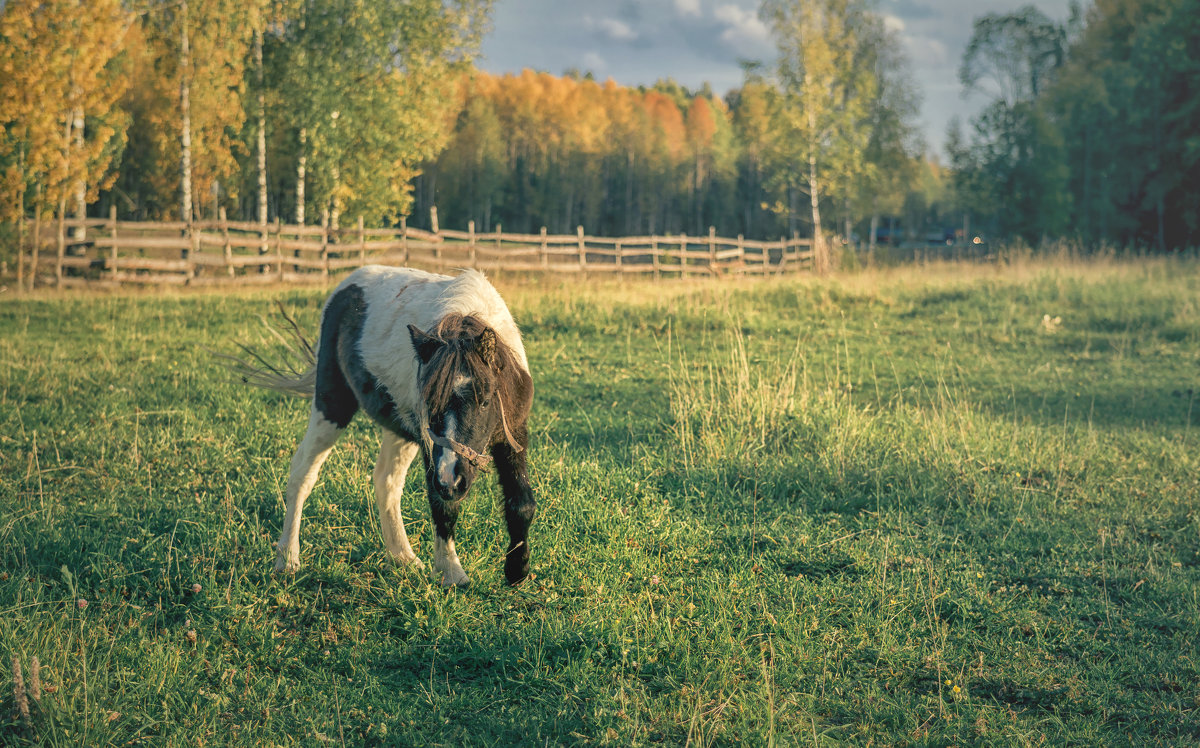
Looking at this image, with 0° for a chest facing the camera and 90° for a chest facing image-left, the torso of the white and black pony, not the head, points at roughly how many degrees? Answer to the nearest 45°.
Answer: approximately 315°

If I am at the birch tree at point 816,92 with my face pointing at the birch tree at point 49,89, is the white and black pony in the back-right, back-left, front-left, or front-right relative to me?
front-left

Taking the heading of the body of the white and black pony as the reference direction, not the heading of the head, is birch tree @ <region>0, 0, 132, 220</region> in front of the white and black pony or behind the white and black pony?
behind

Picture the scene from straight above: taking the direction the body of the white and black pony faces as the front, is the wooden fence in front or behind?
behind

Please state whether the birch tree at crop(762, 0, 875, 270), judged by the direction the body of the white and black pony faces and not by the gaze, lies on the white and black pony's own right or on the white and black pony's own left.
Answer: on the white and black pony's own left
